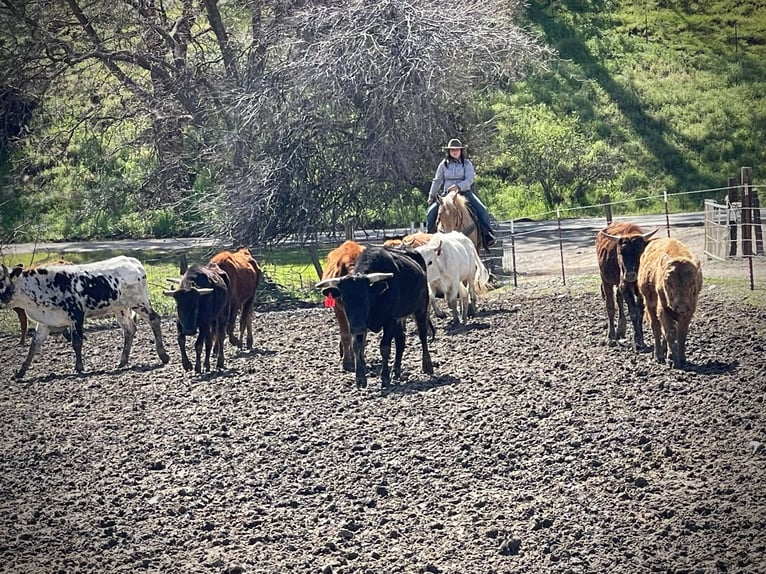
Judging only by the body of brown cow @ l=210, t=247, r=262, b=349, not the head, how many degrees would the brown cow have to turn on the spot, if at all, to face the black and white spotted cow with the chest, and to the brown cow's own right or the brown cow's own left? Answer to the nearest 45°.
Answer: approximately 45° to the brown cow's own right

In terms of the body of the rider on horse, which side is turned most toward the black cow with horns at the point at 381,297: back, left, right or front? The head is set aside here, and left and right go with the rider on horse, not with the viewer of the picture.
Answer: front

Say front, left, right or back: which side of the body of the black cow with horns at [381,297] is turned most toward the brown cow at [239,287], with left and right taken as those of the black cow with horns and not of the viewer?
right

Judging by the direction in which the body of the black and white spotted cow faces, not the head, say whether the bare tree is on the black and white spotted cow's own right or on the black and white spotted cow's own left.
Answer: on the black and white spotted cow's own right

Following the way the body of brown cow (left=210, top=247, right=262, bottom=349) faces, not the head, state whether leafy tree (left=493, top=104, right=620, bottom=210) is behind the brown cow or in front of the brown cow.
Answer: behind

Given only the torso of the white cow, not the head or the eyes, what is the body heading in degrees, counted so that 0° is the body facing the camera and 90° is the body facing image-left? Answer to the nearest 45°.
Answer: approximately 45°

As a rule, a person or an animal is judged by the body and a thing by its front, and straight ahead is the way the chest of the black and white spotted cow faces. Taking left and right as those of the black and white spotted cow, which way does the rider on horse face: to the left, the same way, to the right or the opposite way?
to the left

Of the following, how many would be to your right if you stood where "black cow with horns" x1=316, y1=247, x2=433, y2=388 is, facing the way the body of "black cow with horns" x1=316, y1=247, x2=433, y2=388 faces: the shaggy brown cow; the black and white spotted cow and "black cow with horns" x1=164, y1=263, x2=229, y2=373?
2

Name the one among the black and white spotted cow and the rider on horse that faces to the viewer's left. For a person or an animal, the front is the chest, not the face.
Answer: the black and white spotted cow

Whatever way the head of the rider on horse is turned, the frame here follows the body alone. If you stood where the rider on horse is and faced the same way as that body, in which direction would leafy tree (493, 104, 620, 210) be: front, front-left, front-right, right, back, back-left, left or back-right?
back

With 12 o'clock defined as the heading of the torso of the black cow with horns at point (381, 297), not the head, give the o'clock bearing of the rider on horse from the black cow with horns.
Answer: The rider on horse is roughly at 5 o'clock from the black cow with horns.

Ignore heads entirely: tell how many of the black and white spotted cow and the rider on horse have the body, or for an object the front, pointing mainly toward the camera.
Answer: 1

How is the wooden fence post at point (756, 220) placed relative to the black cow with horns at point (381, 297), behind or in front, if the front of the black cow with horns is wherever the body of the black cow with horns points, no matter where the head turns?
behind

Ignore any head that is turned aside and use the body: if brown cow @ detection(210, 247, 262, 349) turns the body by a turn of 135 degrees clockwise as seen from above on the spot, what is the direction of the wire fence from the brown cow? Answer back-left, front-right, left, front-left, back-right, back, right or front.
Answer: front-right

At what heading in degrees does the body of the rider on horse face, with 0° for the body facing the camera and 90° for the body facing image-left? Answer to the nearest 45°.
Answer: approximately 0°
